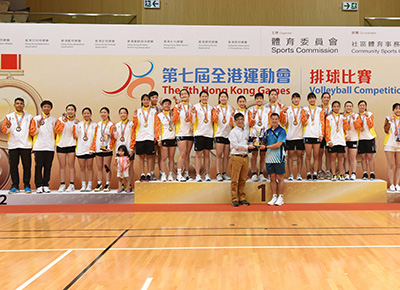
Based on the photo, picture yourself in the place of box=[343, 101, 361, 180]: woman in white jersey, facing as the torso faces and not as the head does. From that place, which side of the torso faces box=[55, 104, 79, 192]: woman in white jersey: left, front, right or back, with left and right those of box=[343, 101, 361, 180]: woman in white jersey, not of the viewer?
right

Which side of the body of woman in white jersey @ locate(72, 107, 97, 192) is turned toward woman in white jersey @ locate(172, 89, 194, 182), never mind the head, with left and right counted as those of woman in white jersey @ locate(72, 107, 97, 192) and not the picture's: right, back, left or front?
left

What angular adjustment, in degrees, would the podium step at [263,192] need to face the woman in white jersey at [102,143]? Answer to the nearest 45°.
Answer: approximately 90° to its right

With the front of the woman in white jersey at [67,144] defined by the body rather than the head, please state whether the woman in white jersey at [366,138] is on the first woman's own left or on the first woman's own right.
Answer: on the first woman's own left

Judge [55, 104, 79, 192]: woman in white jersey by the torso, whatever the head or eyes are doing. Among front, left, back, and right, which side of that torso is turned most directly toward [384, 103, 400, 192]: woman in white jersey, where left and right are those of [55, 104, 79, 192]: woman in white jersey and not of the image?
left

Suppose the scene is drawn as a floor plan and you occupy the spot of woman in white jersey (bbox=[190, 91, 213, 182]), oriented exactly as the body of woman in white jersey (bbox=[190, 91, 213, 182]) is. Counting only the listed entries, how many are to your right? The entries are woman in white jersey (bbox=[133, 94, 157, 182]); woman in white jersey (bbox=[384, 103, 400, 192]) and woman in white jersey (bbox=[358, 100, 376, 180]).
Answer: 1

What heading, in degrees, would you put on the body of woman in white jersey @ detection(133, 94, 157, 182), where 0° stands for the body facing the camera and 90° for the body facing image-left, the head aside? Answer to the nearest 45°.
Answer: approximately 0°

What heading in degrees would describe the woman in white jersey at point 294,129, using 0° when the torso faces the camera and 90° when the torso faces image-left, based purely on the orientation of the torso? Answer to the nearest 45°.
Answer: approximately 0°
